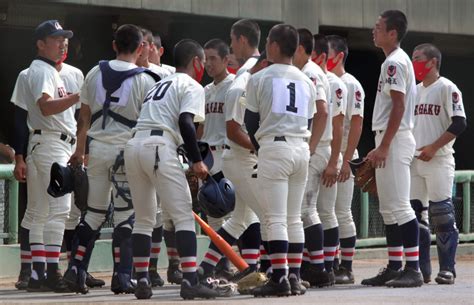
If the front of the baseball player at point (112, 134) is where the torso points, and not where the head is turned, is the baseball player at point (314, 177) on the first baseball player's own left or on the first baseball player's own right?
on the first baseball player's own right

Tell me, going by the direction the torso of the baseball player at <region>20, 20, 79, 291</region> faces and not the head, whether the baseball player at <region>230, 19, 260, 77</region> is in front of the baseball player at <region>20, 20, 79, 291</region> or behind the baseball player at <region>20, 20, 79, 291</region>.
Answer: in front

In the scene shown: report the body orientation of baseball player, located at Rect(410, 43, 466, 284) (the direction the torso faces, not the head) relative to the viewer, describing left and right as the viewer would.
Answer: facing the viewer and to the left of the viewer

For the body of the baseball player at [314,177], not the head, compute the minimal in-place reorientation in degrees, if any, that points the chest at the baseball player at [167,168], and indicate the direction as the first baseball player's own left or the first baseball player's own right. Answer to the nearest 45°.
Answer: approximately 45° to the first baseball player's own left

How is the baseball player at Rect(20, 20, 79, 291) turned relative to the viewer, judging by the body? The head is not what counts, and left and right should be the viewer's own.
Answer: facing the viewer and to the right of the viewer

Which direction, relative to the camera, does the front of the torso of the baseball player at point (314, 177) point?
to the viewer's left

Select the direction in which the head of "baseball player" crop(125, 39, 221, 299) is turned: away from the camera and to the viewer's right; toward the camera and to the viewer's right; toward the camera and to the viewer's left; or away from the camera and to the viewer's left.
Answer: away from the camera and to the viewer's right

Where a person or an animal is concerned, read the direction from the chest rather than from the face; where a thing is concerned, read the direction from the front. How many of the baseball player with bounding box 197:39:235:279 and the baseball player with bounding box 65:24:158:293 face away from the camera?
1

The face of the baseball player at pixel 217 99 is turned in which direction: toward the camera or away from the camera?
toward the camera

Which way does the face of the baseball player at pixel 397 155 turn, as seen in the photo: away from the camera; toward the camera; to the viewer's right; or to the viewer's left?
to the viewer's left

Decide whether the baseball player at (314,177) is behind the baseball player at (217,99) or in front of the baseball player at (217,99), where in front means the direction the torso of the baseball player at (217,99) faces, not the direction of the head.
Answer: in front

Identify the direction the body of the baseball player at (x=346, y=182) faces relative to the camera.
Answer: to the viewer's left
